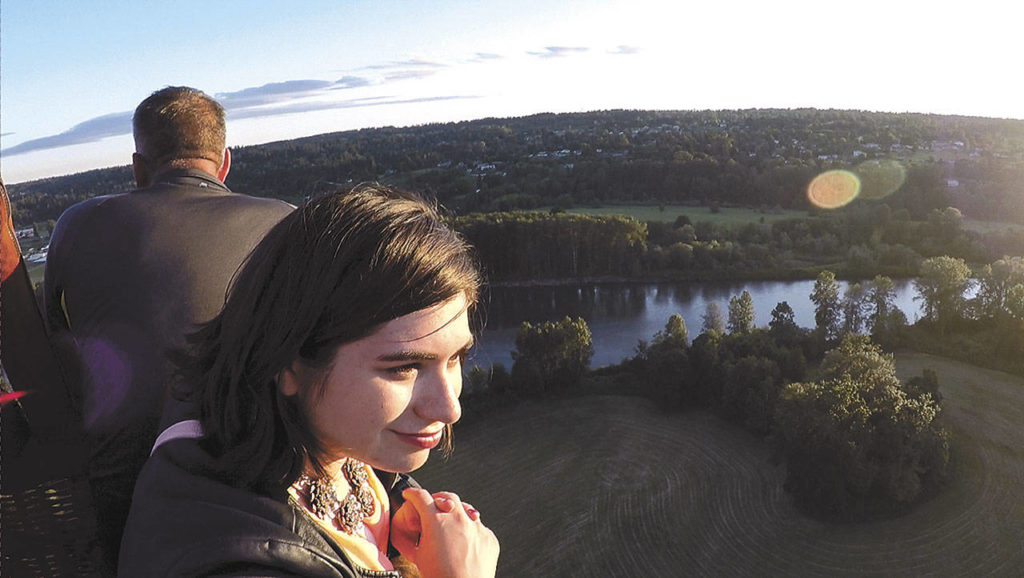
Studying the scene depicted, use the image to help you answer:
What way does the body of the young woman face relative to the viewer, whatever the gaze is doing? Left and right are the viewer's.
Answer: facing the viewer and to the right of the viewer

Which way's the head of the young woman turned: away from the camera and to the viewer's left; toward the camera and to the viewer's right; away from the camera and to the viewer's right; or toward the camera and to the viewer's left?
toward the camera and to the viewer's right
